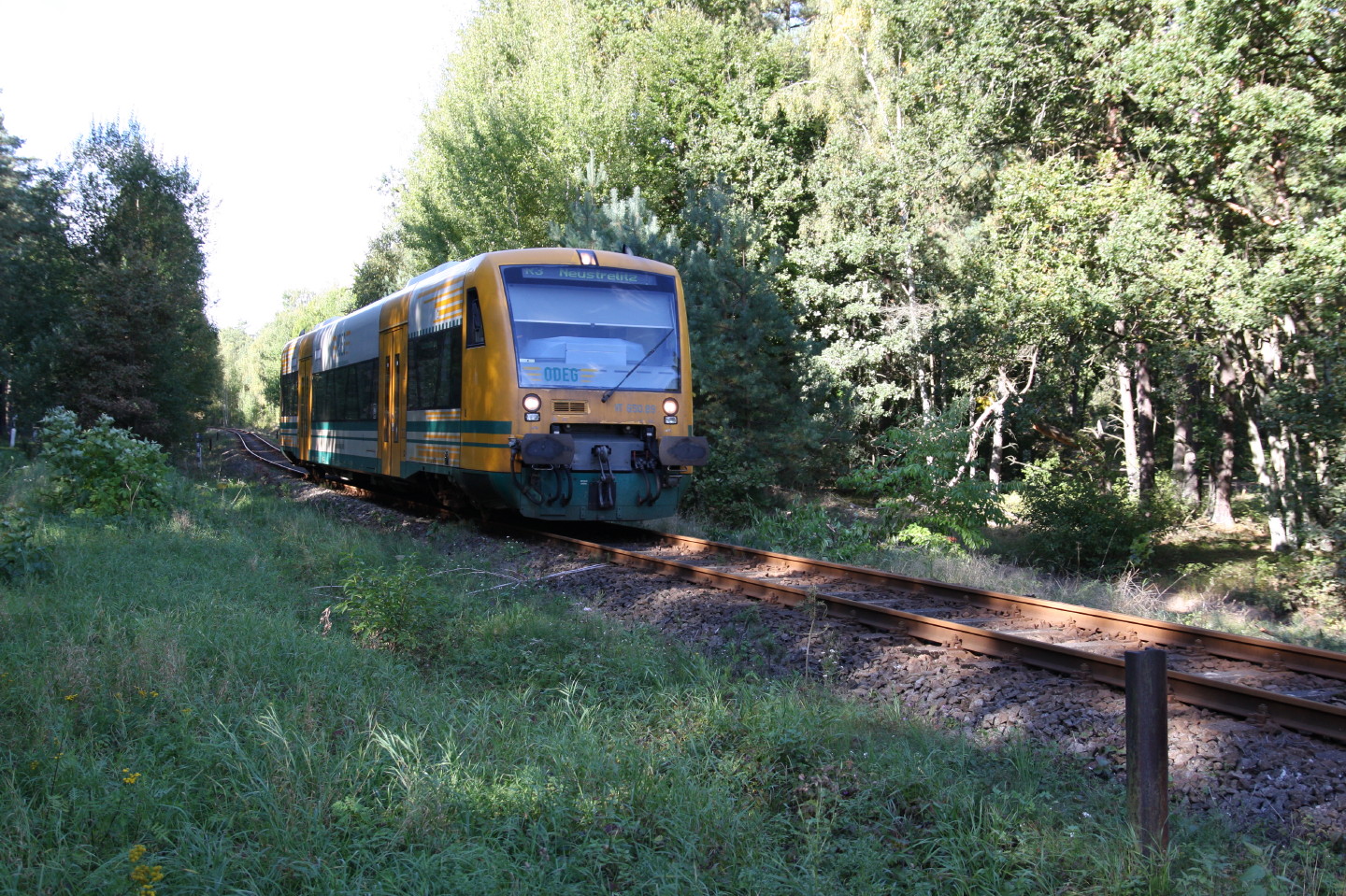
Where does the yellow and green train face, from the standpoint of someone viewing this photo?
facing the viewer and to the right of the viewer

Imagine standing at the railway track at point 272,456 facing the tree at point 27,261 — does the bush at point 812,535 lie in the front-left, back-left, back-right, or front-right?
back-left

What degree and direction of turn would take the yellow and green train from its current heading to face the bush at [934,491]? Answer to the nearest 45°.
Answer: approximately 45° to its left

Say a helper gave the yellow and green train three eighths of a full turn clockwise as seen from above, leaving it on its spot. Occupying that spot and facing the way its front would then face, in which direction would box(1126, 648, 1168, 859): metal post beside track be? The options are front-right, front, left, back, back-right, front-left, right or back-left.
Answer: left

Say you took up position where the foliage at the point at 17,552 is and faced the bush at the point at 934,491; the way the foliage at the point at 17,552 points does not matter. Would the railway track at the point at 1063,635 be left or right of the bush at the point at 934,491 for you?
right

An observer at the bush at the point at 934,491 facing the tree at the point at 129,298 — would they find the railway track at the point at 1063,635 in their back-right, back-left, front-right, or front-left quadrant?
back-left

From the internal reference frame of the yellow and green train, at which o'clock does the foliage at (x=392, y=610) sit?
The foliage is roughly at 2 o'clock from the yellow and green train.

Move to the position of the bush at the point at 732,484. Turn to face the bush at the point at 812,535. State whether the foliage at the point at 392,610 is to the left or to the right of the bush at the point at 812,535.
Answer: right

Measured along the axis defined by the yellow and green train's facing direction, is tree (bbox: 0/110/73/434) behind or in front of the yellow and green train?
behind

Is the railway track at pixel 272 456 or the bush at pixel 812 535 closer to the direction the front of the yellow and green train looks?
the bush

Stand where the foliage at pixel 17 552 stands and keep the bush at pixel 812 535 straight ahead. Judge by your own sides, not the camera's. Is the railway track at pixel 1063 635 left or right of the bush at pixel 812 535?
right

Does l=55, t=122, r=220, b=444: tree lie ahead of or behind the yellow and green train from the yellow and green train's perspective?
behind
